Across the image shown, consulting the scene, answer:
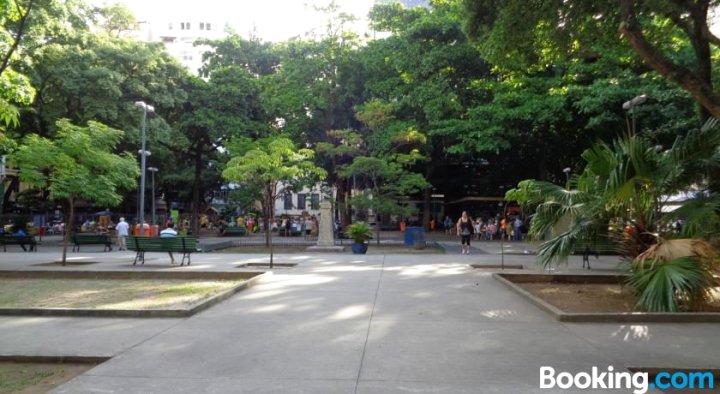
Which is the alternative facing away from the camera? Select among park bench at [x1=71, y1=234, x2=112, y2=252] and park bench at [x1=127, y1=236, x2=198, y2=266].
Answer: park bench at [x1=127, y1=236, x2=198, y2=266]

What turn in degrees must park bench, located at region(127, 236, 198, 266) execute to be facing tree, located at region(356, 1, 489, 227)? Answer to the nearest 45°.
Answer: approximately 45° to its right

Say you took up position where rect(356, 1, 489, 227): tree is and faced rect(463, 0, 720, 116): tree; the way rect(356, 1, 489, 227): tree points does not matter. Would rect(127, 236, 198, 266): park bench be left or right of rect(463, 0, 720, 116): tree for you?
right

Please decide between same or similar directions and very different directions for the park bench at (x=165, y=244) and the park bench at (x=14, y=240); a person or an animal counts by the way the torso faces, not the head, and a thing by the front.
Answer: very different directions

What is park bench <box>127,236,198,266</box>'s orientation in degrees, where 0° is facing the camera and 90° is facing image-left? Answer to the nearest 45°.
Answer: approximately 180°

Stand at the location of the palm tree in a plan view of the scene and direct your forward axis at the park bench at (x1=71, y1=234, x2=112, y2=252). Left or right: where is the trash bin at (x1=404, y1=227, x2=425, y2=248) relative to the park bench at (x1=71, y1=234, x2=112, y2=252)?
right

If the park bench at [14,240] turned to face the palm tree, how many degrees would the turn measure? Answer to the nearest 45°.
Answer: approximately 45° to its left
